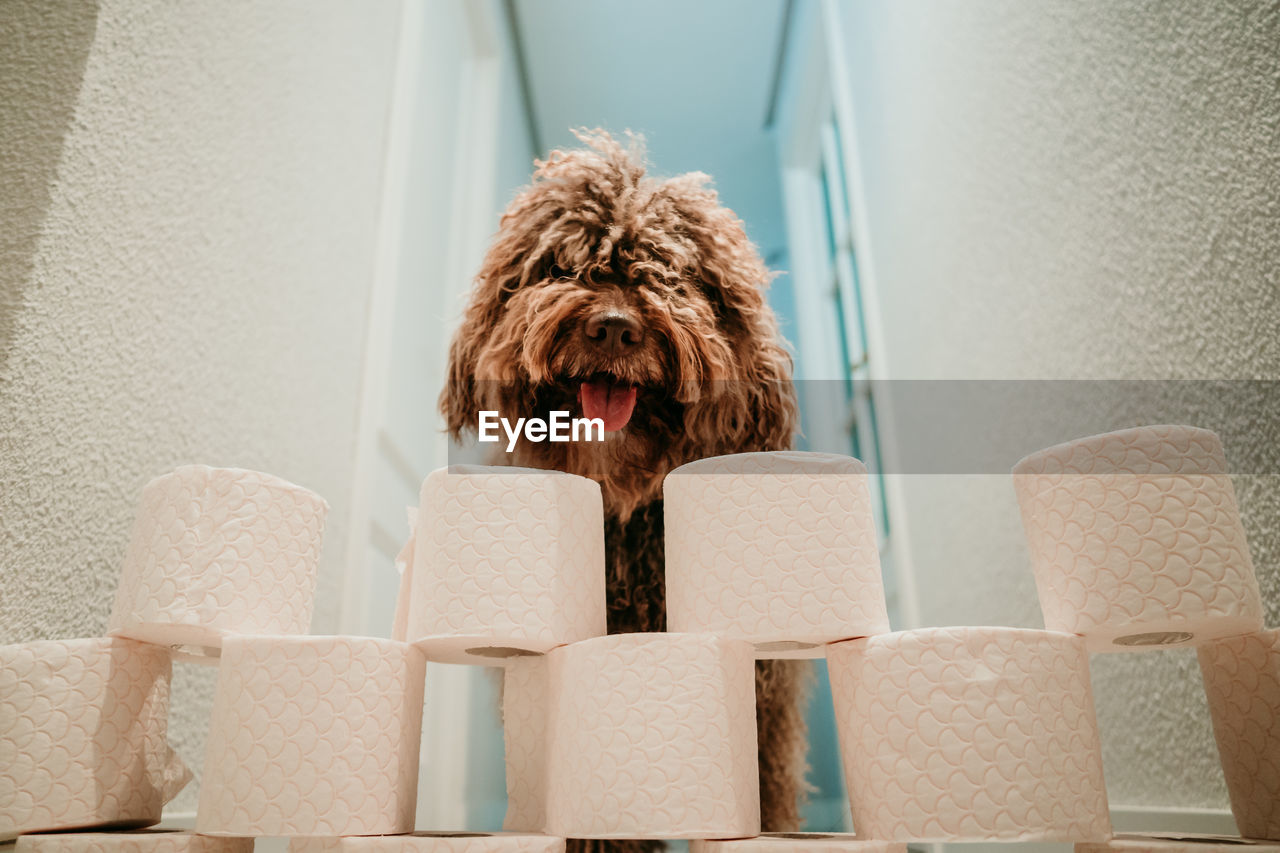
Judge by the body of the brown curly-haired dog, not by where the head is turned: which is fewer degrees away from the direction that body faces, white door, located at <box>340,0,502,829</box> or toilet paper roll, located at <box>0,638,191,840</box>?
the toilet paper roll

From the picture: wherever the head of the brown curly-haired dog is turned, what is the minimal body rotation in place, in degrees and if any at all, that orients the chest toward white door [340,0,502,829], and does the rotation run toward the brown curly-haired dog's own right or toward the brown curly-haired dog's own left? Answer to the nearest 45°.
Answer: approximately 135° to the brown curly-haired dog's own right

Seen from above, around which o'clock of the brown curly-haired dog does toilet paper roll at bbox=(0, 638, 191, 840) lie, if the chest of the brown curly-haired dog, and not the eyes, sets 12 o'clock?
The toilet paper roll is roughly at 2 o'clock from the brown curly-haired dog.

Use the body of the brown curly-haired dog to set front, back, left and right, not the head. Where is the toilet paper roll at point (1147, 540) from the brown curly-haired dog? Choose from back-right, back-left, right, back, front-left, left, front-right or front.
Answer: front-left

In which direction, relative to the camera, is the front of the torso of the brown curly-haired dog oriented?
toward the camera

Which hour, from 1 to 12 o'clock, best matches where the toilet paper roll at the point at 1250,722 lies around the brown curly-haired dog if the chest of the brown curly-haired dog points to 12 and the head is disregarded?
The toilet paper roll is roughly at 10 o'clock from the brown curly-haired dog.
